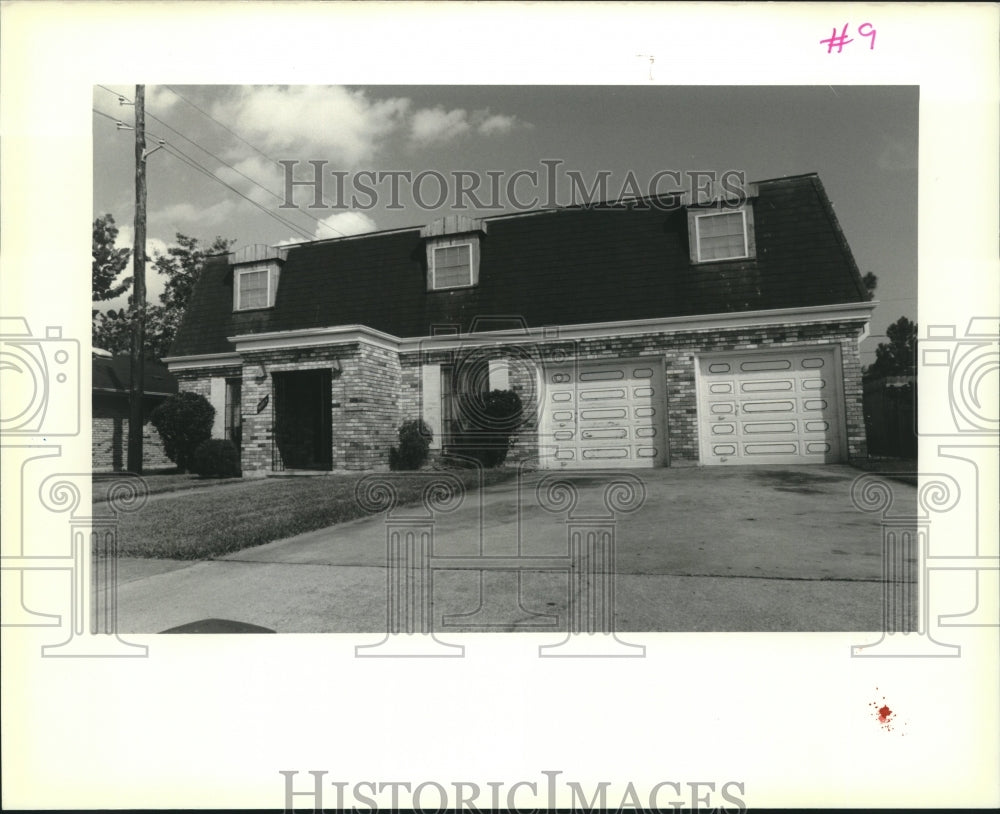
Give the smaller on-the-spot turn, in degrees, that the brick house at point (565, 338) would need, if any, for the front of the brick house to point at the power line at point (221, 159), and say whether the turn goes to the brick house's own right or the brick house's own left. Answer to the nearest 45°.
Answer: approximately 45° to the brick house's own right

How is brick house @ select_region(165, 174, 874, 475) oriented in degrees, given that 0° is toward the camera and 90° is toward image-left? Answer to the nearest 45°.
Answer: approximately 0°
